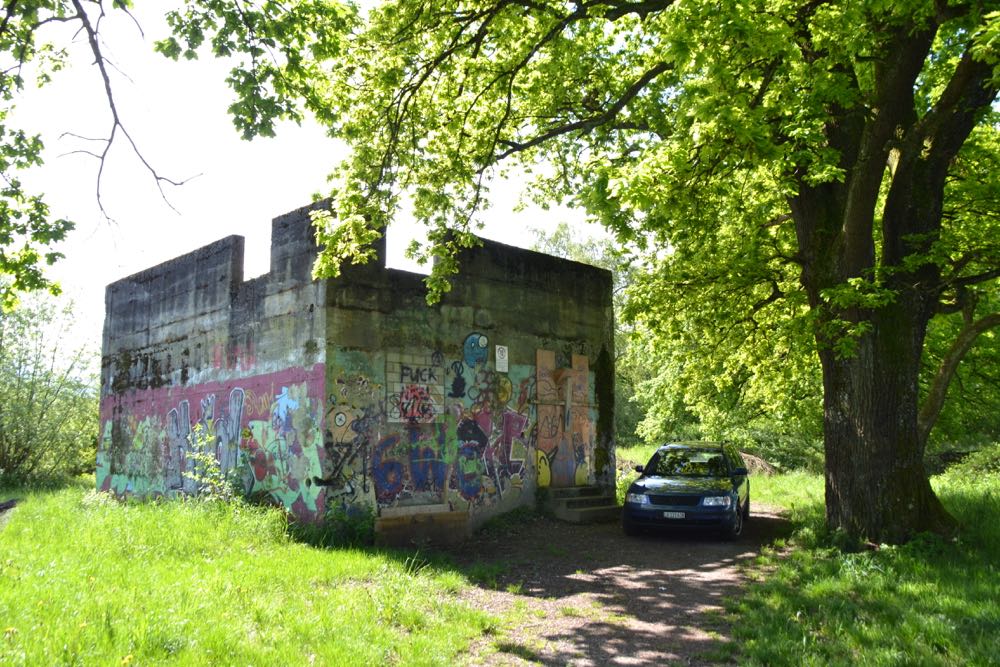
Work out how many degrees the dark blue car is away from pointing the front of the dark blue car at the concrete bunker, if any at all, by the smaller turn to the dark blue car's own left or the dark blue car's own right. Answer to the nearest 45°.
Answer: approximately 90° to the dark blue car's own right

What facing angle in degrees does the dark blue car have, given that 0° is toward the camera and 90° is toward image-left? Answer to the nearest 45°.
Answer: approximately 0°

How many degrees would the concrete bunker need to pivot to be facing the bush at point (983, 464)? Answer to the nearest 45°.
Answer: approximately 45° to its left

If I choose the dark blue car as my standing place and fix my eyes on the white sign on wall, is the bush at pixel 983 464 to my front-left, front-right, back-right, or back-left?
back-right

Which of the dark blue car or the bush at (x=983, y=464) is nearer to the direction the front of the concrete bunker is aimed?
the dark blue car

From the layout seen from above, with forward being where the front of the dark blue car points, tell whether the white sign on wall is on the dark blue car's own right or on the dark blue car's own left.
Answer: on the dark blue car's own right

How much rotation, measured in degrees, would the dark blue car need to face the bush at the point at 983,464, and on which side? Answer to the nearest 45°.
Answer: approximately 135° to its left

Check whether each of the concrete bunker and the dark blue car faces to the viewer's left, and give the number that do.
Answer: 0

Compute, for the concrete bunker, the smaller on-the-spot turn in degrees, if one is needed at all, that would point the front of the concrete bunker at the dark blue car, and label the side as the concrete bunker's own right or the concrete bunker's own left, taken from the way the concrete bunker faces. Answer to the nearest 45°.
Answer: approximately 45° to the concrete bunker's own left

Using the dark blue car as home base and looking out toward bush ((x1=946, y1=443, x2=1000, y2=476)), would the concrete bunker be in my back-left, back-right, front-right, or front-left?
back-left
